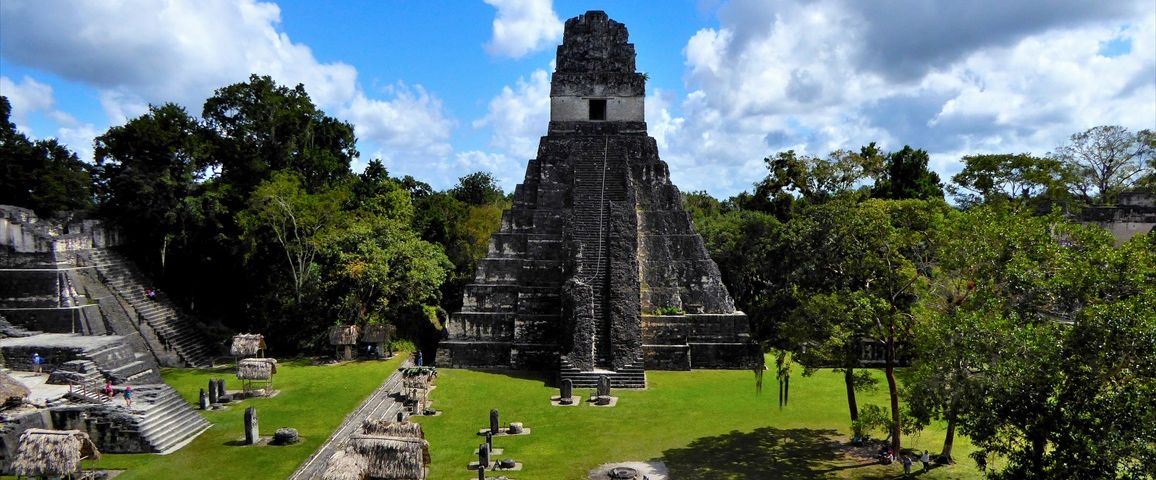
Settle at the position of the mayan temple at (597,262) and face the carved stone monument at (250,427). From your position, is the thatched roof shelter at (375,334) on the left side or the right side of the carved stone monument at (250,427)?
right

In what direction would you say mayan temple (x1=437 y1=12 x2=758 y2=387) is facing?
toward the camera

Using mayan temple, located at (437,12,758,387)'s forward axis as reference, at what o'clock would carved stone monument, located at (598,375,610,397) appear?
The carved stone monument is roughly at 12 o'clock from the mayan temple.

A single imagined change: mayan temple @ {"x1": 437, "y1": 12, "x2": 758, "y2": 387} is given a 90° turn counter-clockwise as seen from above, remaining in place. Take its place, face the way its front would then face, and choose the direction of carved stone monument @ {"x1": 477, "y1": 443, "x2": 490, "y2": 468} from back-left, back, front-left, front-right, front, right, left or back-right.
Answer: right

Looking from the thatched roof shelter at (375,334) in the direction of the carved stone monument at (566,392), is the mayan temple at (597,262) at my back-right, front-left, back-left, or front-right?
front-left

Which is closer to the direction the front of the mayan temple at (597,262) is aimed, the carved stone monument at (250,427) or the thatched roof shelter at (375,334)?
the carved stone monument

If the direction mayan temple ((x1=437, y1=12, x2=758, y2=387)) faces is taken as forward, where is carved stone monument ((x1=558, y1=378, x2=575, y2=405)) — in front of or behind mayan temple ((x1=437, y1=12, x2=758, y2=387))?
in front

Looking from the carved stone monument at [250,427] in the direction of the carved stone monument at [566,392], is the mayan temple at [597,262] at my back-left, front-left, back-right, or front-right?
front-left

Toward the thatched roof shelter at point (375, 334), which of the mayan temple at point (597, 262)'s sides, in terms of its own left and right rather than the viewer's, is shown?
right

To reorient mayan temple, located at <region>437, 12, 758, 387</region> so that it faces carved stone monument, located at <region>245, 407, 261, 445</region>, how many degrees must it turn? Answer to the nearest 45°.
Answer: approximately 45° to its right

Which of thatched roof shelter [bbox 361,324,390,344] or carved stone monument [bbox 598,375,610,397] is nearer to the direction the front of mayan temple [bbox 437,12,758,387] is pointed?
the carved stone monument
